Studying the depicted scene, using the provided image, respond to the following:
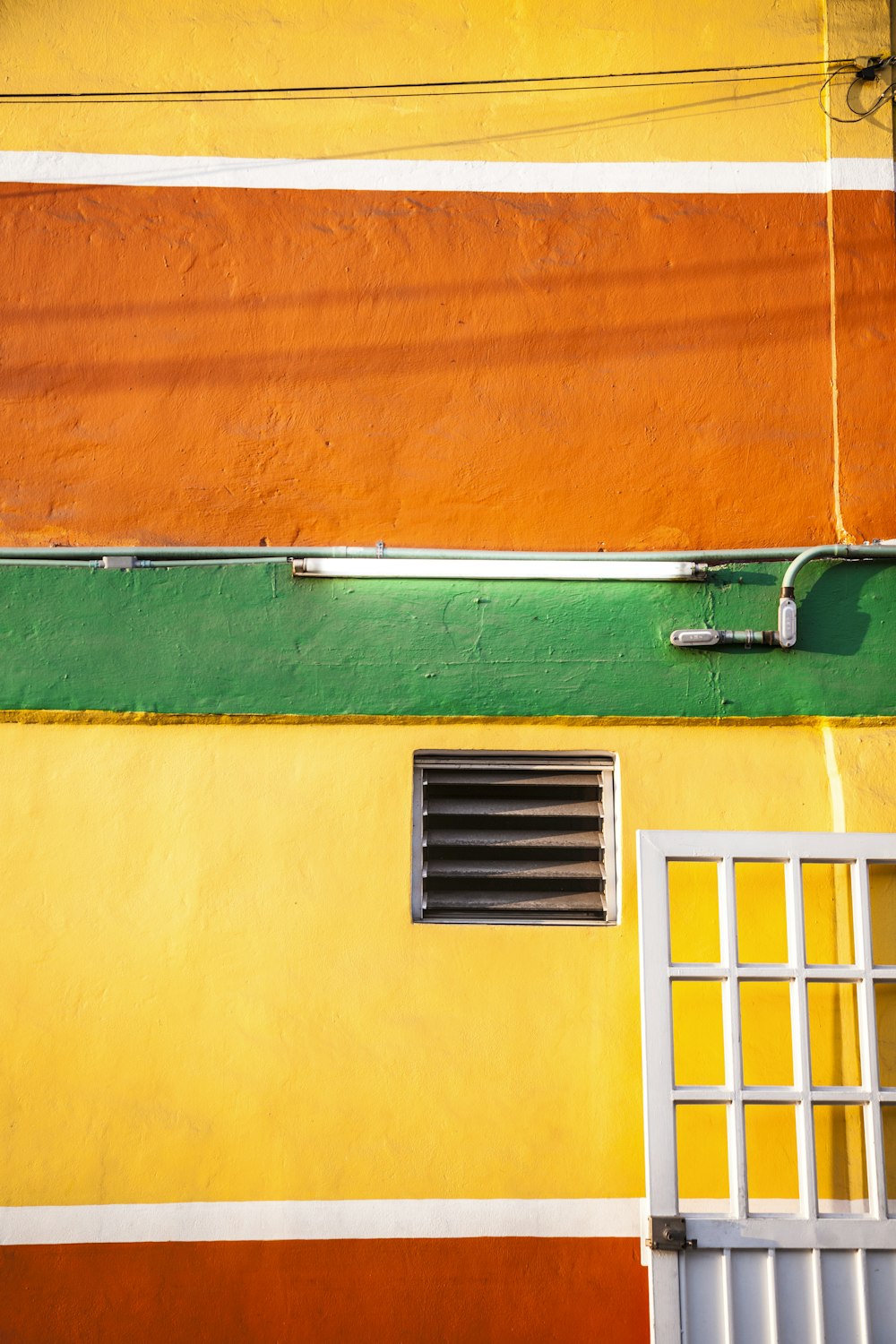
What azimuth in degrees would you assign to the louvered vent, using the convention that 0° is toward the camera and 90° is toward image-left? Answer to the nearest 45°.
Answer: approximately 0°
